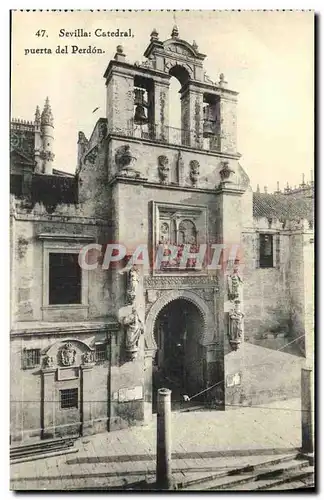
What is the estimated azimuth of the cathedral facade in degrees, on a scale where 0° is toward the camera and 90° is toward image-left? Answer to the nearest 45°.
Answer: approximately 315°
